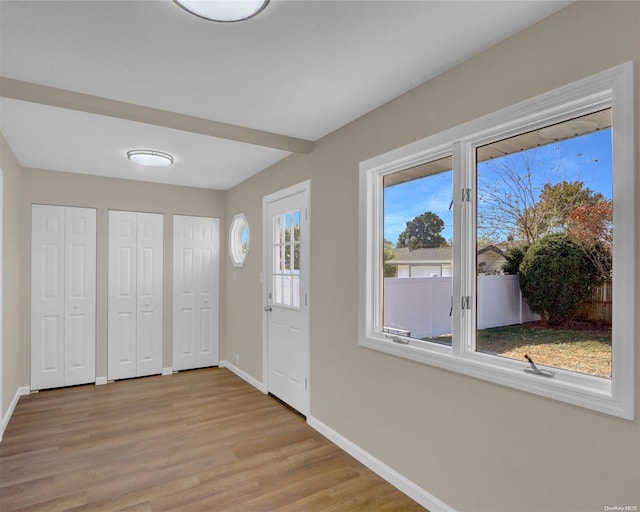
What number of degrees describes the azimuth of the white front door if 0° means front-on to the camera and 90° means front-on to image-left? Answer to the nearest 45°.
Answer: approximately 45°

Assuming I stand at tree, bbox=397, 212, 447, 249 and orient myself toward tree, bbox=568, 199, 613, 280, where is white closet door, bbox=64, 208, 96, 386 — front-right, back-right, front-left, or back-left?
front-right

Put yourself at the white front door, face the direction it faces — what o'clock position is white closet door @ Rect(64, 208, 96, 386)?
The white closet door is roughly at 2 o'clock from the white front door.

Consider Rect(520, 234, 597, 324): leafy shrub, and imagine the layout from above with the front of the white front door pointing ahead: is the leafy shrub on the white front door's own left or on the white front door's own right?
on the white front door's own left

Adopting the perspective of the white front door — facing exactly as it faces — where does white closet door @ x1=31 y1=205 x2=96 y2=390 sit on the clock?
The white closet door is roughly at 2 o'clock from the white front door.

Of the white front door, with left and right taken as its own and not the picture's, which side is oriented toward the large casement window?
left

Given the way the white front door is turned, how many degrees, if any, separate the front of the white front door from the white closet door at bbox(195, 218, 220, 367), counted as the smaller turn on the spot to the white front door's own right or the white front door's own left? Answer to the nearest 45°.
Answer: approximately 90° to the white front door's own right
